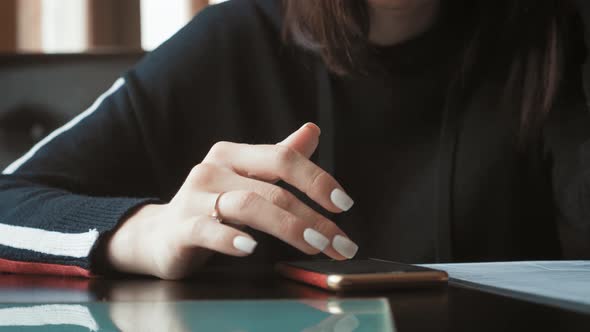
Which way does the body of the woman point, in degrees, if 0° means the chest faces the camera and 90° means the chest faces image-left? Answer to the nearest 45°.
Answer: approximately 0°
